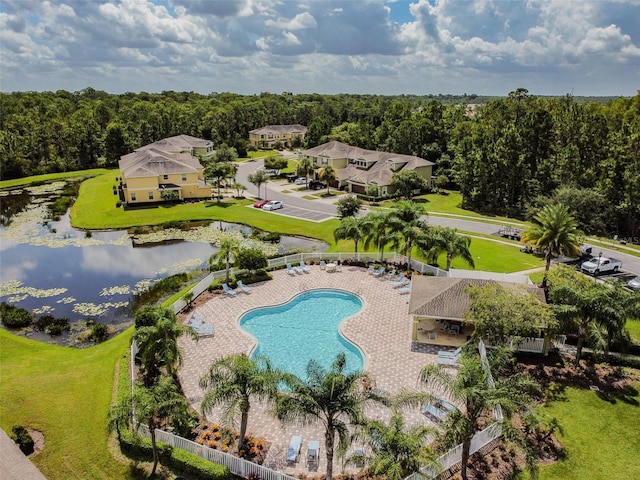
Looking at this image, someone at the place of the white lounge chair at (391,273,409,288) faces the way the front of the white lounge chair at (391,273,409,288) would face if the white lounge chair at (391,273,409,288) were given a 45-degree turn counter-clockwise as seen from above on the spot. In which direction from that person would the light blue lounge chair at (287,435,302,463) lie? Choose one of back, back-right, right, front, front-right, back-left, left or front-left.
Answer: front

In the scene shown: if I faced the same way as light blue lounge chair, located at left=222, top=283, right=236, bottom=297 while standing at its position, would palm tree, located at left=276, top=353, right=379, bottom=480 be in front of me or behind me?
in front

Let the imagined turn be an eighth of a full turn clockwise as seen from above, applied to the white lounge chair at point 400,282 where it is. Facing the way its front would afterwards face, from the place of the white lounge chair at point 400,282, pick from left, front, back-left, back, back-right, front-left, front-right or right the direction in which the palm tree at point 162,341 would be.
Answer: front-left

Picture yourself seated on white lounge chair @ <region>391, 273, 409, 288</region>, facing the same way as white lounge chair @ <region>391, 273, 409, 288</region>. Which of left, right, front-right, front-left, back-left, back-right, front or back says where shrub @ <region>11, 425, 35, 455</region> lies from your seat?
front

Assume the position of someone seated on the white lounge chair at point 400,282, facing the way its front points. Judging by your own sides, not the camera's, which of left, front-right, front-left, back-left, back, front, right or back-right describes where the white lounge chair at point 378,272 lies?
right

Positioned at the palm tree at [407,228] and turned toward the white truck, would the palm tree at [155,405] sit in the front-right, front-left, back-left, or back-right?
back-right

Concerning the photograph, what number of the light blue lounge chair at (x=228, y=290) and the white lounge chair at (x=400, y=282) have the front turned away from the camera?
0

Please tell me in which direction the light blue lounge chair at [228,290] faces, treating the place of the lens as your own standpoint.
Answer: facing the viewer and to the right of the viewer

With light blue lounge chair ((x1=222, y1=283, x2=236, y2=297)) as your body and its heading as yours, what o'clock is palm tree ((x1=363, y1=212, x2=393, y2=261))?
The palm tree is roughly at 10 o'clock from the light blue lounge chair.

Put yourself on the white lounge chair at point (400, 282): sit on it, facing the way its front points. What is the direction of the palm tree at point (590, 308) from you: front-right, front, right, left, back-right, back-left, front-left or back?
left

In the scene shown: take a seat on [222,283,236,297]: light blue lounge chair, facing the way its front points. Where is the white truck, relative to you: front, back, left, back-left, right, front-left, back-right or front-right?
front-left

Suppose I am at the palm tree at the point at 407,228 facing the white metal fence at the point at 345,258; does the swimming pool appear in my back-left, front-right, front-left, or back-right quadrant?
front-left

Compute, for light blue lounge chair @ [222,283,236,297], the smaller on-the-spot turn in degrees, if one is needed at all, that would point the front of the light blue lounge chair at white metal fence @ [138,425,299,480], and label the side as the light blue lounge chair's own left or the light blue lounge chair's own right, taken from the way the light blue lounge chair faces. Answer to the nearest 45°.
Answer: approximately 45° to the light blue lounge chair's own right

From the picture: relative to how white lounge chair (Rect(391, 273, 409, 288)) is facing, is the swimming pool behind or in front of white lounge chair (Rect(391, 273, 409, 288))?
in front

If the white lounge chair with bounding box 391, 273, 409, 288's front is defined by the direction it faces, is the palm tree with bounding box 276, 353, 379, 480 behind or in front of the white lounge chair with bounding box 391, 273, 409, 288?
in front

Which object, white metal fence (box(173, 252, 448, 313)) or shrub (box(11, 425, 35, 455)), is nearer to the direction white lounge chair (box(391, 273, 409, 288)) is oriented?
the shrub

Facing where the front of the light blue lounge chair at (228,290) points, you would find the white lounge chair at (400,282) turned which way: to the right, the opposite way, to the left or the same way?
to the right

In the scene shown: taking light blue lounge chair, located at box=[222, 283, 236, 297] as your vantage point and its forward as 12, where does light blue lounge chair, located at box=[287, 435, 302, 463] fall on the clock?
light blue lounge chair, located at box=[287, 435, 302, 463] is roughly at 1 o'clock from light blue lounge chair, located at box=[222, 283, 236, 297].

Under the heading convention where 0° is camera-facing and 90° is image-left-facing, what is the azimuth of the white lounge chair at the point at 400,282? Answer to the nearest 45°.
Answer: approximately 45°
